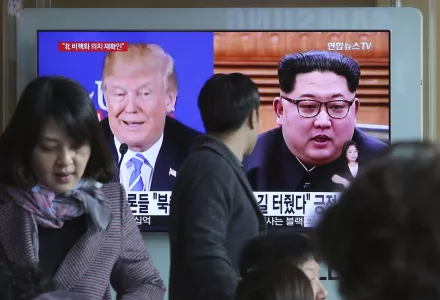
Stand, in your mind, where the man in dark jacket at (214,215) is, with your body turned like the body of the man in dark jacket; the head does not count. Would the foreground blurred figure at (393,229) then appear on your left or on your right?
on your right

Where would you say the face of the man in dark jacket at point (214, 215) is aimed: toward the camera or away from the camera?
away from the camera
